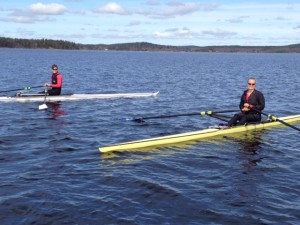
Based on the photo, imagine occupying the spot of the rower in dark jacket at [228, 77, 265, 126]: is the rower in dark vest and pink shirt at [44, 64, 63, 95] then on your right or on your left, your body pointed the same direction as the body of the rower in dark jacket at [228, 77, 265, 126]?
on your right

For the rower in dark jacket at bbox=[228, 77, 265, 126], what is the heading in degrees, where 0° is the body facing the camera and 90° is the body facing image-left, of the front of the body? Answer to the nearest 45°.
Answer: approximately 45°
